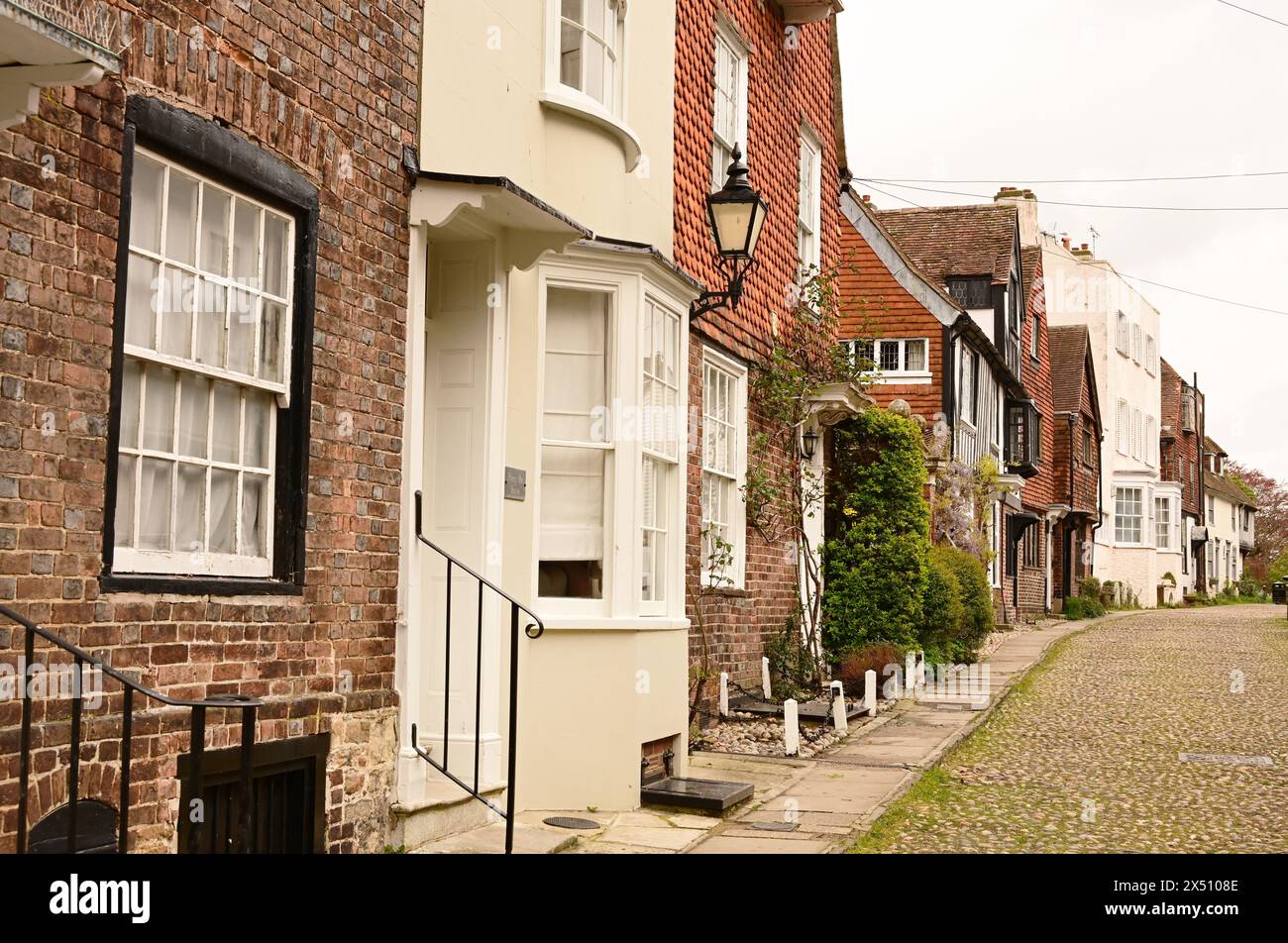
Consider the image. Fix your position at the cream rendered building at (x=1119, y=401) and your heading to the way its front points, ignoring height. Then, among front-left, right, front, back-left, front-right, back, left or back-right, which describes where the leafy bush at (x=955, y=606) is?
front-right

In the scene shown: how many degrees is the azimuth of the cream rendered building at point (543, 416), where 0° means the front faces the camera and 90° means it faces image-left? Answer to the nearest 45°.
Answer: approximately 315°

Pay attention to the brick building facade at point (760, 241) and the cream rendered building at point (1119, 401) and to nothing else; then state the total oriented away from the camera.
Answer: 0

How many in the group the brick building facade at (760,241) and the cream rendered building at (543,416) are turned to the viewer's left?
0

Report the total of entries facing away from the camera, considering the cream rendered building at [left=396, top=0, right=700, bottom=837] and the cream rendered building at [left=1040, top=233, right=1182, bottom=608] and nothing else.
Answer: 0

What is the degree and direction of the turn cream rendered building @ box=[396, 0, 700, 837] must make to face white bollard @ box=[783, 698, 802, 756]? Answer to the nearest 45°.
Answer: approximately 90° to its left

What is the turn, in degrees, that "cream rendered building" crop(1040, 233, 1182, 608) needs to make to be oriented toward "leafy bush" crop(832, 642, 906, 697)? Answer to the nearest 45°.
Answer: approximately 45° to its right

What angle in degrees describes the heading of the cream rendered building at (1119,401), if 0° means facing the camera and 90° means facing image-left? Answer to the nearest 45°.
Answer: approximately 315°

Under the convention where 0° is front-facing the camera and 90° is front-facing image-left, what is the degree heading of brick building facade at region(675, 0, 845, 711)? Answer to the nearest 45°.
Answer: approximately 315°

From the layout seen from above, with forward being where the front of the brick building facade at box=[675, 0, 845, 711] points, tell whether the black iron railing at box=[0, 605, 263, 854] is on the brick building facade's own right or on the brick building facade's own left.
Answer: on the brick building facade's own right

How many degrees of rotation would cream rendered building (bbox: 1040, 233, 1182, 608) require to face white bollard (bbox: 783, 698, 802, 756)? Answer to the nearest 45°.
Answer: approximately 45° to its right
